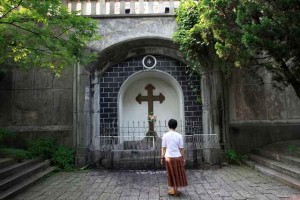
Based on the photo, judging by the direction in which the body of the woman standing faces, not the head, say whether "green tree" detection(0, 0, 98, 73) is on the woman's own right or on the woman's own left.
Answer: on the woman's own left

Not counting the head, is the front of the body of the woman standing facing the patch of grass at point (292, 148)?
no

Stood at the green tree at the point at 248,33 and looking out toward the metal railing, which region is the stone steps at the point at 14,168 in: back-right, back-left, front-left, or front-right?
front-left

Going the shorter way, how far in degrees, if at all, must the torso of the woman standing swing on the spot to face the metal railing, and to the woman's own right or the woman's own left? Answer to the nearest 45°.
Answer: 0° — they already face it

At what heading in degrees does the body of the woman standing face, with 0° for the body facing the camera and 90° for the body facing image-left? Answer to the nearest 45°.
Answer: approximately 180°

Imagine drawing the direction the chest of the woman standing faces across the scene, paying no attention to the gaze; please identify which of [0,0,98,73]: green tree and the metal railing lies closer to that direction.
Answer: the metal railing

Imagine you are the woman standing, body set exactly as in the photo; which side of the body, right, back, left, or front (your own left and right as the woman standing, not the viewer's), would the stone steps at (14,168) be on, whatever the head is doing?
left

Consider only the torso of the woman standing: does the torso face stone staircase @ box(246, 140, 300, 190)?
no

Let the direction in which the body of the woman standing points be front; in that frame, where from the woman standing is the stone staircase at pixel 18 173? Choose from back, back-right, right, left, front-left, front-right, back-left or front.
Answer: left
